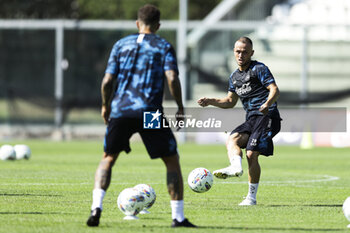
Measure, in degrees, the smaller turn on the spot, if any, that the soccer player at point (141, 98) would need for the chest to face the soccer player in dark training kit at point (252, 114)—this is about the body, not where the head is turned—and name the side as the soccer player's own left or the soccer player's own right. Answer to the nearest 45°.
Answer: approximately 45° to the soccer player's own right

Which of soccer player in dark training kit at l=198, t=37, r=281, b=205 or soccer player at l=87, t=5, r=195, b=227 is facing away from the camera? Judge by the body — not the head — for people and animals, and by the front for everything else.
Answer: the soccer player

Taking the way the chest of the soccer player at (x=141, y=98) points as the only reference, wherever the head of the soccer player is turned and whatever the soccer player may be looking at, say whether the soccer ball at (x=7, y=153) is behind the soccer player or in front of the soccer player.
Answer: in front

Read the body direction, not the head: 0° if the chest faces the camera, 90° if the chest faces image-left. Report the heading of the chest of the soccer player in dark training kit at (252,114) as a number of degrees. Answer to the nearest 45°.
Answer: approximately 45°

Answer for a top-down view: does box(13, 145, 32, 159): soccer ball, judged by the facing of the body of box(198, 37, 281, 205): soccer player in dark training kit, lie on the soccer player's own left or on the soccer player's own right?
on the soccer player's own right

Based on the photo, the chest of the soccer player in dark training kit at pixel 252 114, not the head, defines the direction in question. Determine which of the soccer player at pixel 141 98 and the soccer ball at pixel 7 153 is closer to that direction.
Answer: the soccer player

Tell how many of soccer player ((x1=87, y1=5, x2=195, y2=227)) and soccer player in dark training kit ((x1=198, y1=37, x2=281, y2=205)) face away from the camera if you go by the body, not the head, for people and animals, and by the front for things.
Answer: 1

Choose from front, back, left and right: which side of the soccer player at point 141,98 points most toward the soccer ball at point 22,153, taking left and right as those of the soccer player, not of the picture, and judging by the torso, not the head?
front

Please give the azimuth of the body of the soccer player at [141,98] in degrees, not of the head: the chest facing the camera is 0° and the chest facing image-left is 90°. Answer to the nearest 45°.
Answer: approximately 180°
